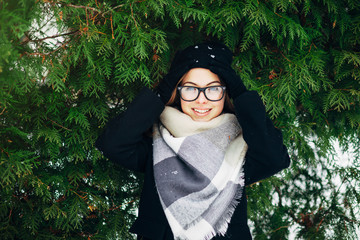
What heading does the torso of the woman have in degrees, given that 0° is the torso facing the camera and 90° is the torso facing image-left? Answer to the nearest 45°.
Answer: approximately 0°
